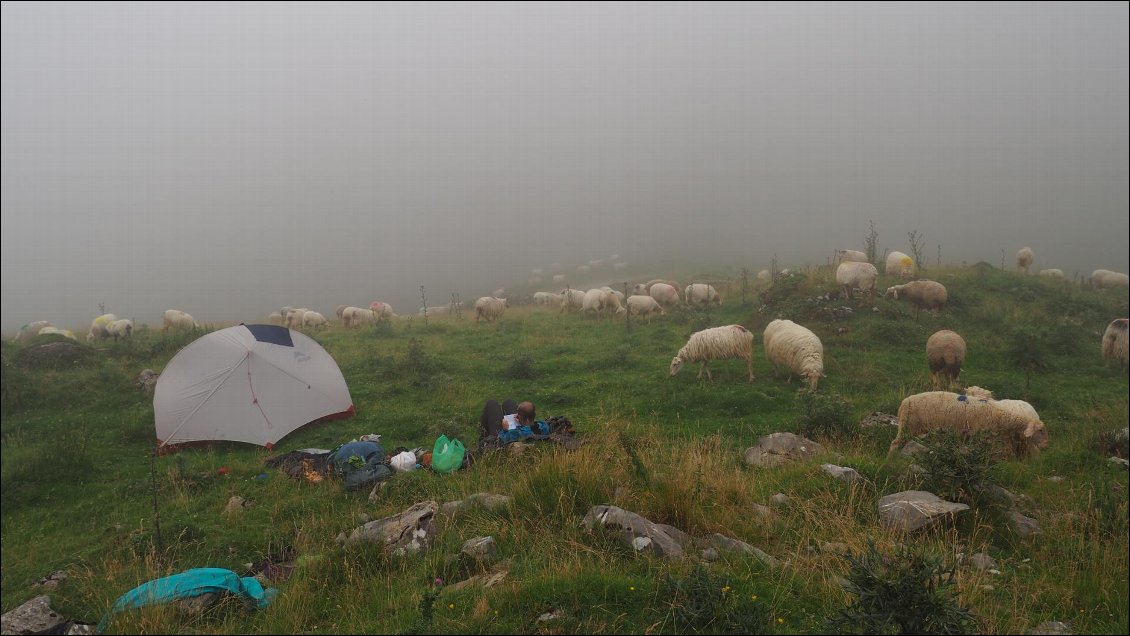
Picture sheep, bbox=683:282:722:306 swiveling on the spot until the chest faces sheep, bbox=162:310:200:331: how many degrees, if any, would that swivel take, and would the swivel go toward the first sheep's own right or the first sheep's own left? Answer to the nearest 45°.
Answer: approximately 180°

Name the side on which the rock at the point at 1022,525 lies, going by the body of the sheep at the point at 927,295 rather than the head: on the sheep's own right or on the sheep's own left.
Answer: on the sheep's own left

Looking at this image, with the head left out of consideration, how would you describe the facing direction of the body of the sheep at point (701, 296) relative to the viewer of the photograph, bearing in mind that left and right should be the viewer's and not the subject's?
facing to the right of the viewer

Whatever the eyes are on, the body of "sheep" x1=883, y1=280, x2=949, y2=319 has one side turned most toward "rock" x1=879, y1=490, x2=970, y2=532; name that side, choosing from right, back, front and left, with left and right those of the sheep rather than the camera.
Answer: left

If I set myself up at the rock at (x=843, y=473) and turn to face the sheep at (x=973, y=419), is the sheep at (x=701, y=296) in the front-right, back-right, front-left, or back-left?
front-left

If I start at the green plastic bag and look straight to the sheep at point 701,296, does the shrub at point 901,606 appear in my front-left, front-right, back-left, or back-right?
back-right

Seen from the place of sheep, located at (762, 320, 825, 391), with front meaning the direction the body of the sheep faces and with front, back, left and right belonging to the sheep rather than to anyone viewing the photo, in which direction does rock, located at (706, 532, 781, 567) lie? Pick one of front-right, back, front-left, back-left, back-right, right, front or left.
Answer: front-right

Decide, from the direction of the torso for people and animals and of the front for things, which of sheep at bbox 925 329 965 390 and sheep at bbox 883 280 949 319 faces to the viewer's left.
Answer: sheep at bbox 883 280 949 319

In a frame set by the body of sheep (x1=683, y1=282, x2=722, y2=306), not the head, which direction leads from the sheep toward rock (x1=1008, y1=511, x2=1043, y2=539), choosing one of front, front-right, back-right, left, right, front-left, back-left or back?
right

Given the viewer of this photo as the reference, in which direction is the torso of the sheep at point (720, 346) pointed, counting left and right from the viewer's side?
facing to the left of the viewer

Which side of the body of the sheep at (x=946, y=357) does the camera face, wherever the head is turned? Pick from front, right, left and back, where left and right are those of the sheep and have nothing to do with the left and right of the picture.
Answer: back

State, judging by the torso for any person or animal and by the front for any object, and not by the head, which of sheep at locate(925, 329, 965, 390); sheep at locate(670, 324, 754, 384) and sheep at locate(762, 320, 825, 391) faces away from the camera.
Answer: sheep at locate(925, 329, 965, 390)

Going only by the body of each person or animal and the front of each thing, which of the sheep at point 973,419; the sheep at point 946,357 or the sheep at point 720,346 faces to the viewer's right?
the sheep at point 973,419
